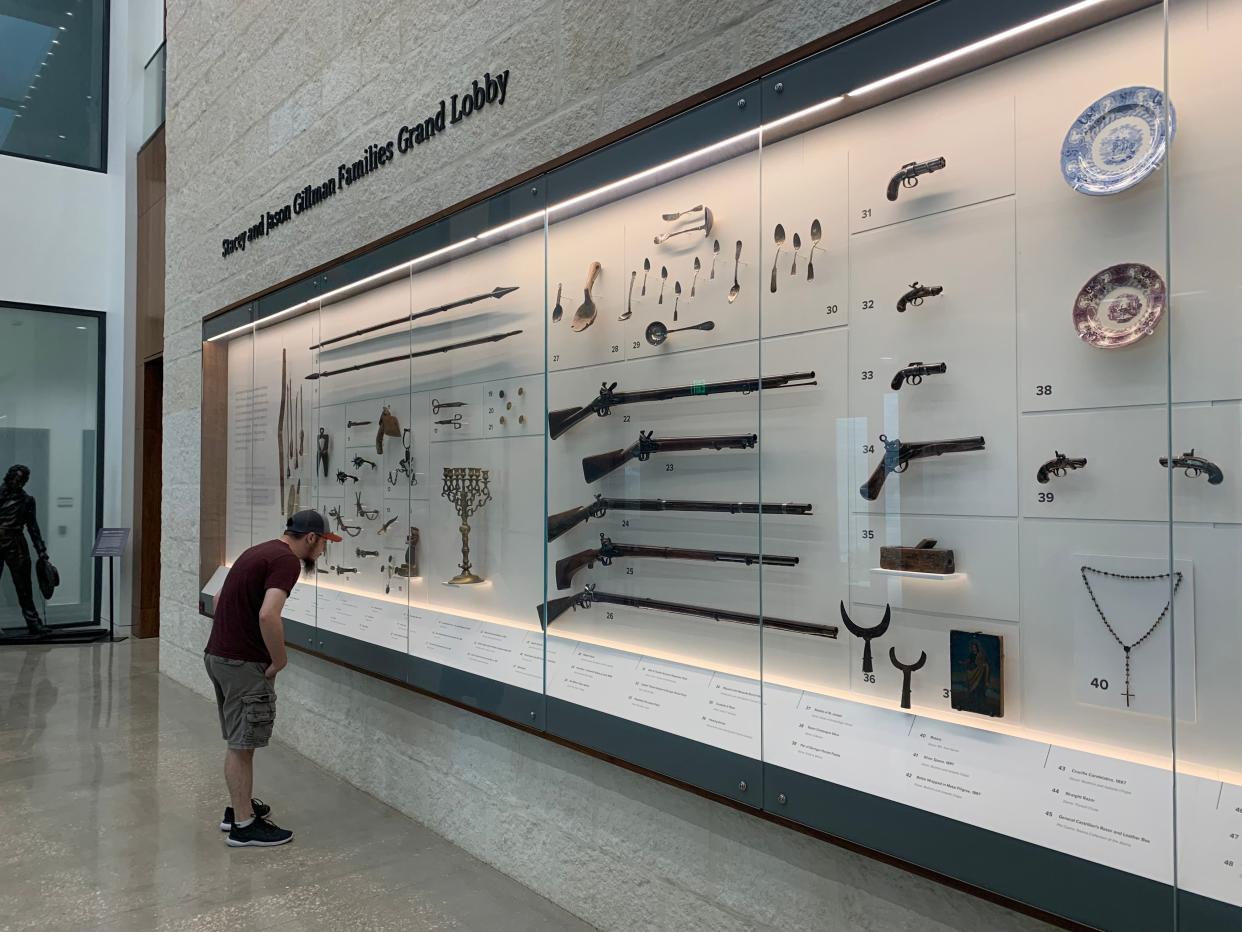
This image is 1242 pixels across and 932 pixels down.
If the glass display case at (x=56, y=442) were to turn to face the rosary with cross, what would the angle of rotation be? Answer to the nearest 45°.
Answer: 0° — it already faces it

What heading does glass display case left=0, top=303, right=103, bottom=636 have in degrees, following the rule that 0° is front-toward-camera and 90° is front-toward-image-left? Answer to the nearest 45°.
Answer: approximately 0°

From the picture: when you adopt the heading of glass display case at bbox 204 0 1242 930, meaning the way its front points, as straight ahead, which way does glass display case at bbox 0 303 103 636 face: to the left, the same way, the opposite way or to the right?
to the left

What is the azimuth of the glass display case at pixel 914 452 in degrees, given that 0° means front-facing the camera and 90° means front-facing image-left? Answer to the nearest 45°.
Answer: approximately 45°

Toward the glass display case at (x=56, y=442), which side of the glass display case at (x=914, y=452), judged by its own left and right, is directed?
right
